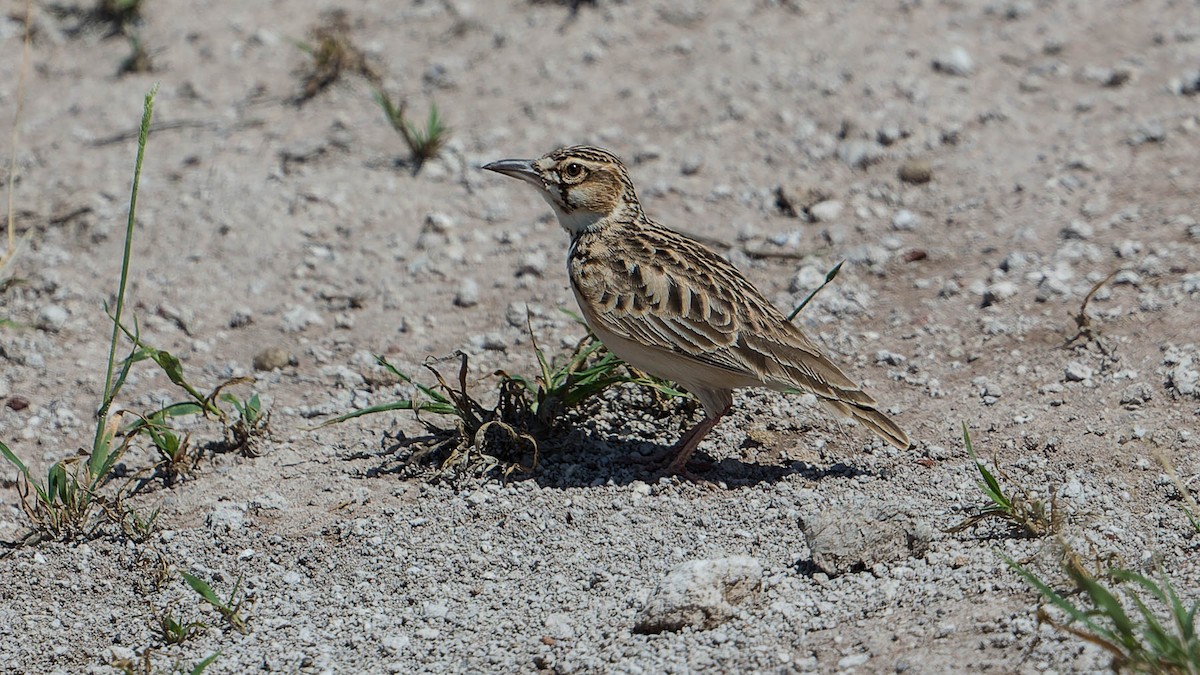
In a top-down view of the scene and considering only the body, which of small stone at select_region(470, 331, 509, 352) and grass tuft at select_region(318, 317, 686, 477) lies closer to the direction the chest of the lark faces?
the grass tuft

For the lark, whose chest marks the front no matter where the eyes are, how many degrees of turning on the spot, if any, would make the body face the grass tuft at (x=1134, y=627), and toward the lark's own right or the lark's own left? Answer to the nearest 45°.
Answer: approximately 135° to the lark's own left

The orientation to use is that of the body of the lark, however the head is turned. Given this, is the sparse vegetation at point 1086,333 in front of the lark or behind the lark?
behind

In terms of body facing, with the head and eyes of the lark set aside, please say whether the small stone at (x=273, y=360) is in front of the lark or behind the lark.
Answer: in front

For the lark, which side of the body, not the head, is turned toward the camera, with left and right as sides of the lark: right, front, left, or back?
left

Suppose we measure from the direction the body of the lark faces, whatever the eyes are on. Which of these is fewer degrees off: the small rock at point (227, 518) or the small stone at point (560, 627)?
the small rock

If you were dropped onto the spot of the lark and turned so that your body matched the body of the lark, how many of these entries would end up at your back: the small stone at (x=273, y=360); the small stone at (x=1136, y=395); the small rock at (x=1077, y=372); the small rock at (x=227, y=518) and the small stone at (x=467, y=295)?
2

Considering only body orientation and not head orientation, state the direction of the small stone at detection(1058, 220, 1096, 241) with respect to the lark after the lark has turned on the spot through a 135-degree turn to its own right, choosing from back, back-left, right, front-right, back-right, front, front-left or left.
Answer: front

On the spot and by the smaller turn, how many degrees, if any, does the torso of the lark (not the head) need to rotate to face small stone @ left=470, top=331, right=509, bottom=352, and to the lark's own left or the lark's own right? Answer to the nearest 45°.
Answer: approximately 45° to the lark's own right

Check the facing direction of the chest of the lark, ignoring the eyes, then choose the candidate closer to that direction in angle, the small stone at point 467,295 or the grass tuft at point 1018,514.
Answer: the small stone

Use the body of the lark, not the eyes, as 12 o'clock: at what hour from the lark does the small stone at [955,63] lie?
The small stone is roughly at 4 o'clock from the lark.
